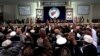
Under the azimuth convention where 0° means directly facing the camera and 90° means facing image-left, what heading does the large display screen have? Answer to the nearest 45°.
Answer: approximately 0°
